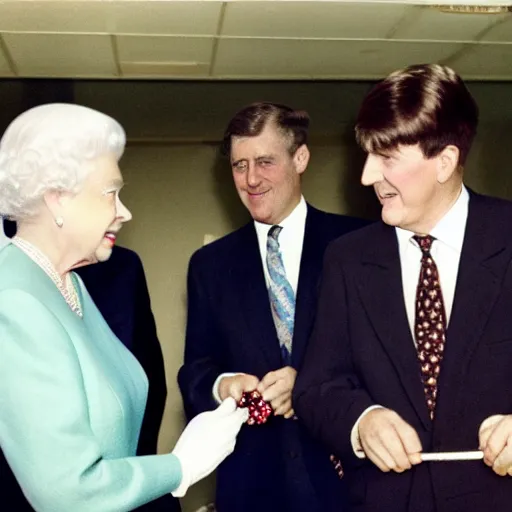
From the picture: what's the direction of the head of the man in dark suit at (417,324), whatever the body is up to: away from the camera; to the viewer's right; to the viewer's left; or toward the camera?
to the viewer's left

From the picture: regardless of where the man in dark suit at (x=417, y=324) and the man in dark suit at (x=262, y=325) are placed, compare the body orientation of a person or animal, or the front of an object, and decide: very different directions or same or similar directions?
same or similar directions

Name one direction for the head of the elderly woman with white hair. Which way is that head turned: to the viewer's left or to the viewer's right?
to the viewer's right

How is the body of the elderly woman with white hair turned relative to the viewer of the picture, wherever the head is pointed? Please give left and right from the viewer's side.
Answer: facing to the right of the viewer

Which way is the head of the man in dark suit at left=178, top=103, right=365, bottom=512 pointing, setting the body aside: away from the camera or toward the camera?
toward the camera

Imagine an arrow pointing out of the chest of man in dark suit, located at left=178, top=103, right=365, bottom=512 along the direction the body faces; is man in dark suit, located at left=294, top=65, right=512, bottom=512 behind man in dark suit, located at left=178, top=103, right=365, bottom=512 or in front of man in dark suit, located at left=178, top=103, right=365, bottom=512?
in front

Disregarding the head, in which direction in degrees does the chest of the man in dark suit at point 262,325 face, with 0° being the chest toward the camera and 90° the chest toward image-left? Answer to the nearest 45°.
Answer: approximately 0°

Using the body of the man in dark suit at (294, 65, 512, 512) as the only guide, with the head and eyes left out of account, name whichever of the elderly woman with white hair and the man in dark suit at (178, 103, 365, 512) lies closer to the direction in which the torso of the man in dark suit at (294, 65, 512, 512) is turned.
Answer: the elderly woman with white hair

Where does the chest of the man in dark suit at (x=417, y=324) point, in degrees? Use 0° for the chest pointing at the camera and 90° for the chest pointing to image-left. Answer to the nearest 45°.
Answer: approximately 0°

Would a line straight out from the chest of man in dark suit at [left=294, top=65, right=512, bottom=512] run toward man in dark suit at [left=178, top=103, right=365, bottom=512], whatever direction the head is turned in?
no

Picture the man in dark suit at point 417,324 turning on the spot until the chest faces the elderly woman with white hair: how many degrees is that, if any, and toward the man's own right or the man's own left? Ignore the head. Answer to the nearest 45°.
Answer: approximately 45° to the man's own right

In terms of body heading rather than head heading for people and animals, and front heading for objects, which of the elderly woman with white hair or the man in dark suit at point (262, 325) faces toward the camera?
the man in dark suit

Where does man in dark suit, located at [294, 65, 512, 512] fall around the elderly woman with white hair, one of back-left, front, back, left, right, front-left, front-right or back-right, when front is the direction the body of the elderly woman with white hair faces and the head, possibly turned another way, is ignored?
front
